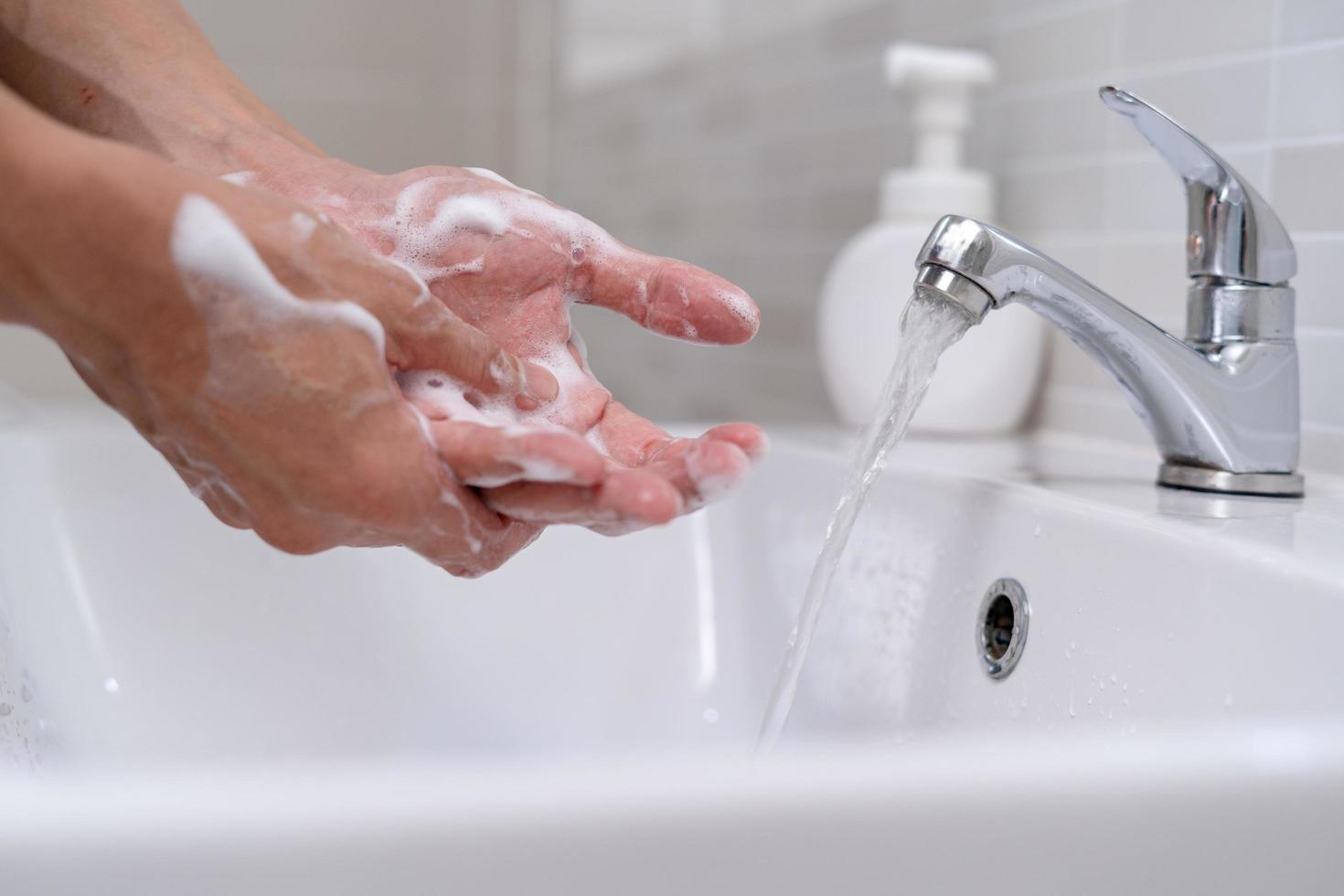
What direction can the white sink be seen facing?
to the viewer's left

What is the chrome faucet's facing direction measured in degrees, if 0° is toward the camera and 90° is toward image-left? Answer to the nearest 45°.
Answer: approximately 90°
